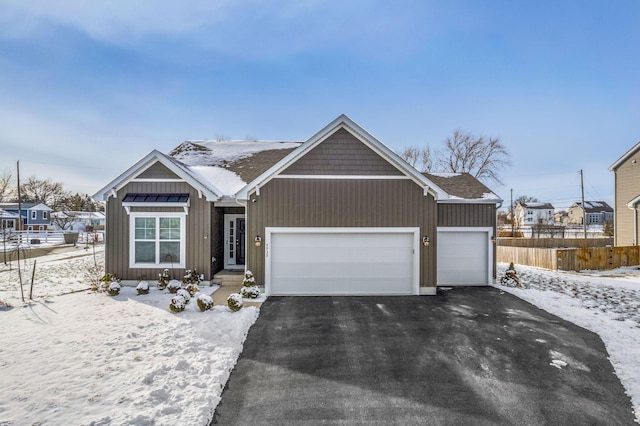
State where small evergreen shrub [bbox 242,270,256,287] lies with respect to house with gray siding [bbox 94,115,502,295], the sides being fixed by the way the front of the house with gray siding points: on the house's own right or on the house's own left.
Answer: on the house's own right

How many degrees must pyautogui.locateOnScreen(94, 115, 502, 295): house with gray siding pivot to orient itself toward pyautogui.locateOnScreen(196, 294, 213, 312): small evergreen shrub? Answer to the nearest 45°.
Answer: approximately 45° to its right

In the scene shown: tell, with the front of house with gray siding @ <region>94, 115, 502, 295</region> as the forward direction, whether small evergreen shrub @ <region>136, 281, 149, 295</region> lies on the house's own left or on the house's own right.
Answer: on the house's own right

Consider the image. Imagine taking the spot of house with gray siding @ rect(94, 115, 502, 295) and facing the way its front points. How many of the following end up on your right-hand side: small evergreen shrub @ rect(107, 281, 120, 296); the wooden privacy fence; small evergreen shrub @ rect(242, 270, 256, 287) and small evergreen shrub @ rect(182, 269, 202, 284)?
3

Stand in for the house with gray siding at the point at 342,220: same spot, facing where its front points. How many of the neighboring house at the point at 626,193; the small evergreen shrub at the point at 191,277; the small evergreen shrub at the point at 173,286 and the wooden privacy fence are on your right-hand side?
2

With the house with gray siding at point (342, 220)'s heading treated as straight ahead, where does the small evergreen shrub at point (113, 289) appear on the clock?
The small evergreen shrub is roughly at 3 o'clock from the house with gray siding.

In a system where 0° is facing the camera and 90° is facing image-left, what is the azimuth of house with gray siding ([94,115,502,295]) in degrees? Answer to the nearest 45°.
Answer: approximately 0°

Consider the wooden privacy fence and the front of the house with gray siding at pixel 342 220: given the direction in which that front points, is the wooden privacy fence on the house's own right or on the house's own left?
on the house's own left

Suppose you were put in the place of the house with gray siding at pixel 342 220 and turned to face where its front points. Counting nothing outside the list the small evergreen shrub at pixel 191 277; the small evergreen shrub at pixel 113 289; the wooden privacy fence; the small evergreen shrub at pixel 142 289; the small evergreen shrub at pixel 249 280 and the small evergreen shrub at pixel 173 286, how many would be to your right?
5

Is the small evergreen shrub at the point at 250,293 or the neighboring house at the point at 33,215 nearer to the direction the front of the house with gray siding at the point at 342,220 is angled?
the small evergreen shrub
